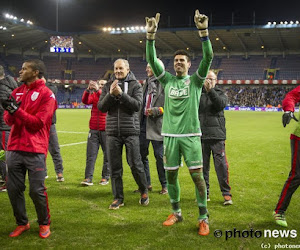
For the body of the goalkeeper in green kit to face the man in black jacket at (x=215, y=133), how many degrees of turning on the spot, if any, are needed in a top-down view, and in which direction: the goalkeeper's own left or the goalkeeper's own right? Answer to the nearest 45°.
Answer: approximately 180°

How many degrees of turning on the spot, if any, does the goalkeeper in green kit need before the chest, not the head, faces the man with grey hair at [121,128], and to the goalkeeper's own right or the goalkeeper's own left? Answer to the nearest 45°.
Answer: approximately 135° to the goalkeeper's own right

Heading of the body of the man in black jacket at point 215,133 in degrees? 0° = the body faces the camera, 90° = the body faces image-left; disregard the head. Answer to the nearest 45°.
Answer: approximately 45°

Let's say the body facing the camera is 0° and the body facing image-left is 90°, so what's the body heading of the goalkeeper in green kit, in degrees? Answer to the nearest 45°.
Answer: approximately 0°
